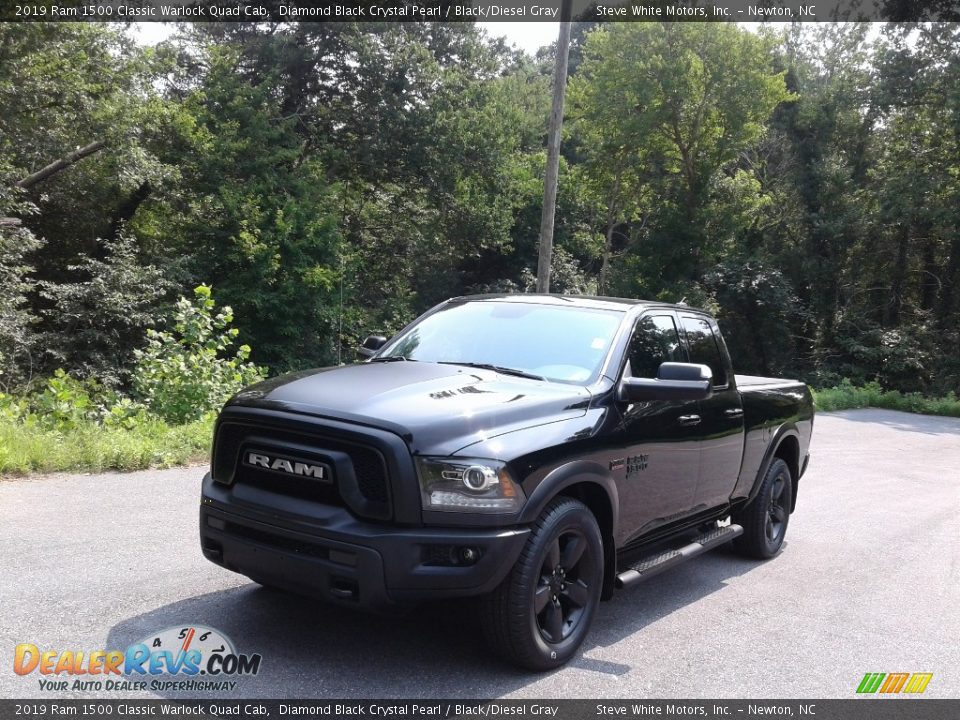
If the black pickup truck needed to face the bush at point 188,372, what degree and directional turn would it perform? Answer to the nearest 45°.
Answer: approximately 90° to its right

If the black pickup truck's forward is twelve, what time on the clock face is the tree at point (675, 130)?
The tree is roughly at 5 o'clock from the black pickup truck.

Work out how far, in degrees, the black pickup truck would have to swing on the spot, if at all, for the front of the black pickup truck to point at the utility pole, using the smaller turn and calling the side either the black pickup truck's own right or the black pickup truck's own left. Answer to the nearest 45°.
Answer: approximately 135° to the black pickup truck's own right

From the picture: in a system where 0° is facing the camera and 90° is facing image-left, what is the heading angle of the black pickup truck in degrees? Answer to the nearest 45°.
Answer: approximately 45°
